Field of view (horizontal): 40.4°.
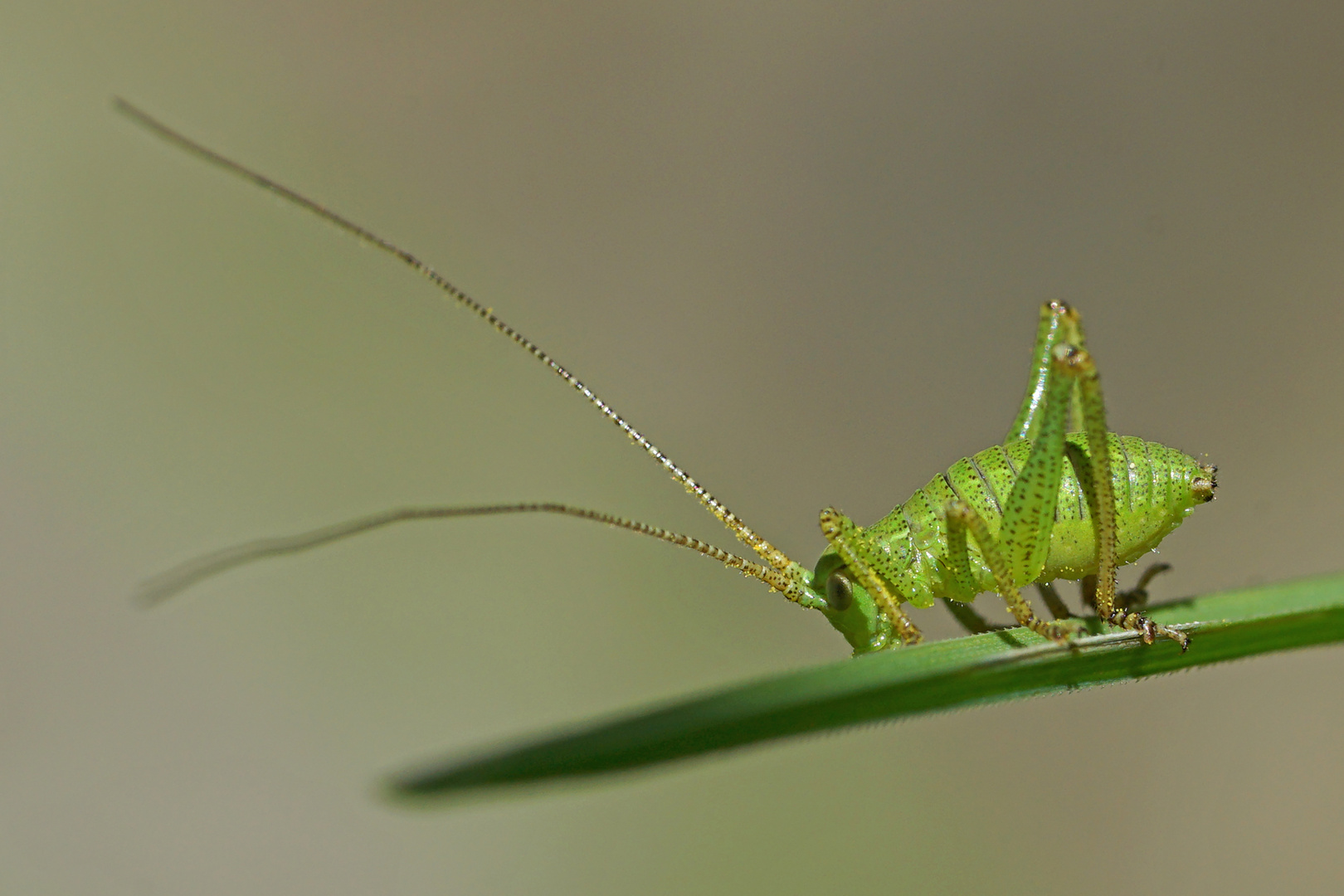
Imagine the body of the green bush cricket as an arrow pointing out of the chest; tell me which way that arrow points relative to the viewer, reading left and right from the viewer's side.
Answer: facing to the left of the viewer
